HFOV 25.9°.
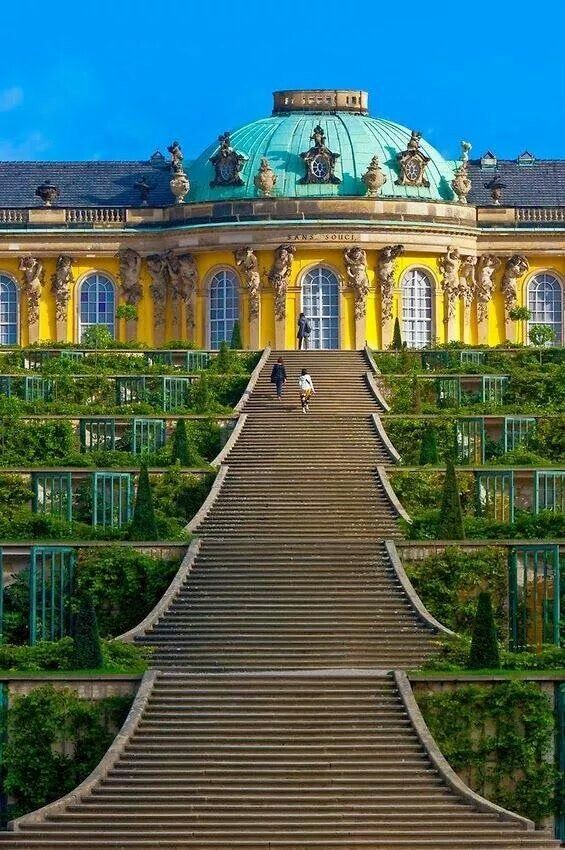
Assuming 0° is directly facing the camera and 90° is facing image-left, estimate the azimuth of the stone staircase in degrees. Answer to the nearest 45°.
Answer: approximately 0°
